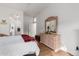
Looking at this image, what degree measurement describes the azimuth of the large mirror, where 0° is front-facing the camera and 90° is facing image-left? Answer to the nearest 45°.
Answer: approximately 45°
